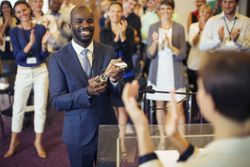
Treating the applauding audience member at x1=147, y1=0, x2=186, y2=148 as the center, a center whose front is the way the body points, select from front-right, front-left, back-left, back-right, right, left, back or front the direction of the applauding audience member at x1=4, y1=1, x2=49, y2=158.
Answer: right

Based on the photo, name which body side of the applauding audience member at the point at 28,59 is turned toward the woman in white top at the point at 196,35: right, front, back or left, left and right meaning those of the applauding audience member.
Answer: left

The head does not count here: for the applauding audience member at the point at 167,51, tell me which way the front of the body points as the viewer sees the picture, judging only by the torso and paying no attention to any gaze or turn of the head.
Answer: toward the camera

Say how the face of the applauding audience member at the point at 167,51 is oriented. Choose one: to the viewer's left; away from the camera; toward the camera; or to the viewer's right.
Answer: toward the camera

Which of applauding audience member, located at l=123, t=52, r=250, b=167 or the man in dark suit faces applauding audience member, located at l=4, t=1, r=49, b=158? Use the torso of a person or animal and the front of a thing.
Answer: applauding audience member, located at l=123, t=52, r=250, b=167

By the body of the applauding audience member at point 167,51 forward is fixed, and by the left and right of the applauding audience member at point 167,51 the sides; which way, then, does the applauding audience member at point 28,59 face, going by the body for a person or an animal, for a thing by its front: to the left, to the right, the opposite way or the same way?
the same way

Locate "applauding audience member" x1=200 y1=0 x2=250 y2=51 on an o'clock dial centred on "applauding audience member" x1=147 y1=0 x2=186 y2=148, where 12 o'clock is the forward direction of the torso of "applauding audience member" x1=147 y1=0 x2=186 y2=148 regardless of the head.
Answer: "applauding audience member" x1=200 y1=0 x2=250 y2=51 is roughly at 10 o'clock from "applauding audience member" x1=147 y1=0 x2=186 y2=148.

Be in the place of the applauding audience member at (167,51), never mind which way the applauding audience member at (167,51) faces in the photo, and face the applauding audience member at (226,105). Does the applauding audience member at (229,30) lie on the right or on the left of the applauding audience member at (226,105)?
left

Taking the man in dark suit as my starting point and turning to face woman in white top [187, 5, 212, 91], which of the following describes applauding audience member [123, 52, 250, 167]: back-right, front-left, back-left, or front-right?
back-right

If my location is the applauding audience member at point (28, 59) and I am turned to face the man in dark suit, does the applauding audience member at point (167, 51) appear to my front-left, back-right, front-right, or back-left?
front-left

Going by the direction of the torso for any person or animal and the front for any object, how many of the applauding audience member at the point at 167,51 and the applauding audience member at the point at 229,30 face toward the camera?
2

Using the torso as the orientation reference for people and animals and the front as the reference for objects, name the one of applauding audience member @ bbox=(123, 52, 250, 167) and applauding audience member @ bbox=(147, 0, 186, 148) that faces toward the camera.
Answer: applauding audience member @ bbox=(147, 0, 186, 148)

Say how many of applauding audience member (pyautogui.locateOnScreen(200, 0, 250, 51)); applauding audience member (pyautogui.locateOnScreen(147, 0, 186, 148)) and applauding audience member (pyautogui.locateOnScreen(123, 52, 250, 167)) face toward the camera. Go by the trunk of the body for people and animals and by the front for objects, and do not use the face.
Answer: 2

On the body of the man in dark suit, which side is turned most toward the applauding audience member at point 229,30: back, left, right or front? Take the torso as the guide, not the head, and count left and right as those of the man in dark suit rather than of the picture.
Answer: left

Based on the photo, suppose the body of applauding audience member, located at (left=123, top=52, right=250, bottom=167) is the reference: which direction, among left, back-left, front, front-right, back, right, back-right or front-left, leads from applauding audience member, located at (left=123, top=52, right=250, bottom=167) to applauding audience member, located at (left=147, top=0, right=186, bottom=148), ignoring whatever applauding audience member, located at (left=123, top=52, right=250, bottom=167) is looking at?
front-right

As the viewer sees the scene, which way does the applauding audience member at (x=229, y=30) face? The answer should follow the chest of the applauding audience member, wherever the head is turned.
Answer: toward the camera

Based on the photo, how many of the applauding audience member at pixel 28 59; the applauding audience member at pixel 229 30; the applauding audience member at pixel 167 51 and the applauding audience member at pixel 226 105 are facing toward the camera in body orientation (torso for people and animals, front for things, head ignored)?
3

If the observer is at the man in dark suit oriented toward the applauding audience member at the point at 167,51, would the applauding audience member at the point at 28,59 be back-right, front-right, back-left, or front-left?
front-left

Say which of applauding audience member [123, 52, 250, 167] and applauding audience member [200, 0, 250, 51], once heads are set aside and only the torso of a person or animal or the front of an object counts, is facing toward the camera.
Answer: applauding audience member [200, 0, 250, 51]
